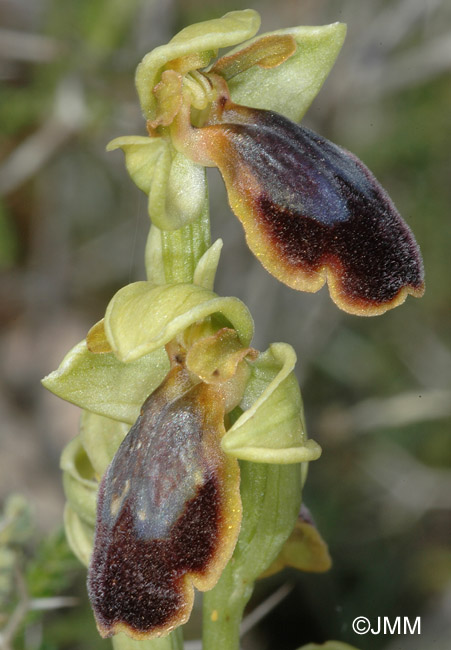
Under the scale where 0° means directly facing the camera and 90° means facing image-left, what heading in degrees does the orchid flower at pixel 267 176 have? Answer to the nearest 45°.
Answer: approximately 315°
